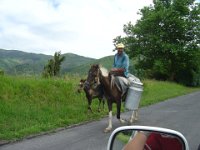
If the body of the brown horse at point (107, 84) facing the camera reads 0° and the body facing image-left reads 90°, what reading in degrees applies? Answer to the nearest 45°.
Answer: approximately 45°

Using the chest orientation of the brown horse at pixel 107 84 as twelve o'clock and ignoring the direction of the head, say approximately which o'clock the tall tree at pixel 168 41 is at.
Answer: The tall tree is roughly at 5 o'clock from the brown horse.

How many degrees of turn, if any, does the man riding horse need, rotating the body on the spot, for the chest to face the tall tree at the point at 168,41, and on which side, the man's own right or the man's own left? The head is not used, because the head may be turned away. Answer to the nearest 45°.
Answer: approximately 135° to the man's own right

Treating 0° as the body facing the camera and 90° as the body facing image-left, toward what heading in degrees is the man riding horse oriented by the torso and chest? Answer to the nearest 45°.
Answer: approximately 45°

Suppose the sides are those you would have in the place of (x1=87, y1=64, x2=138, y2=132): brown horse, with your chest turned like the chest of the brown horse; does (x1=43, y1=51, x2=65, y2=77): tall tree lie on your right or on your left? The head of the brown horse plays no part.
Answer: on your right
